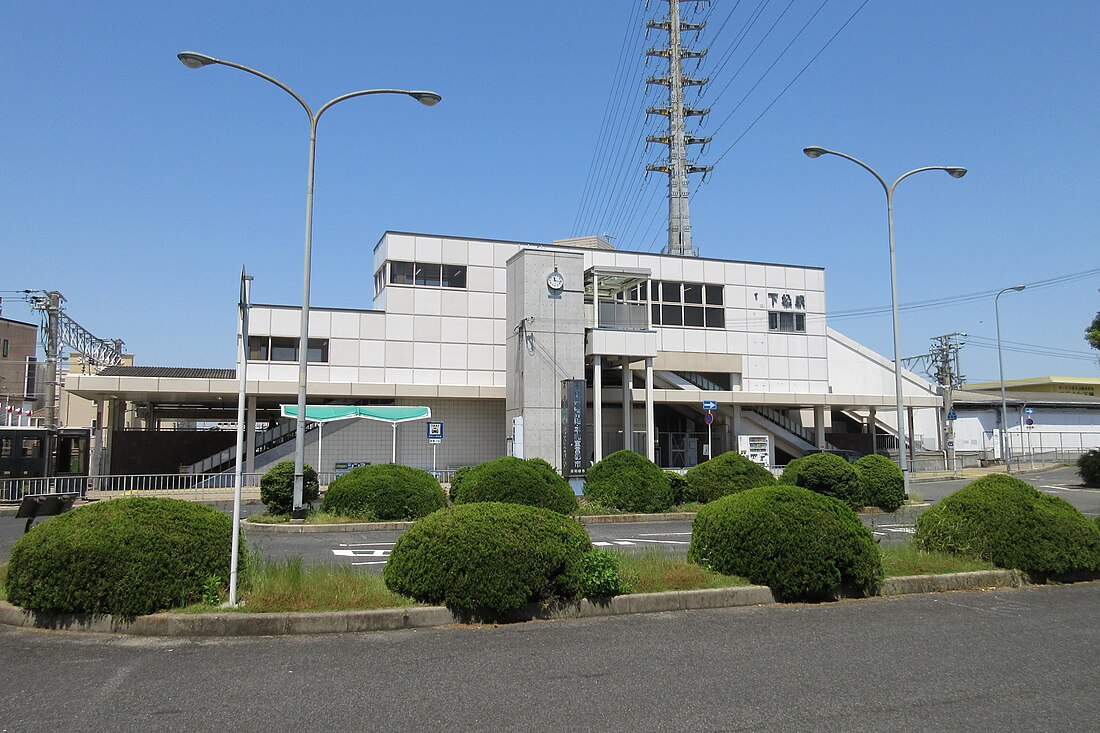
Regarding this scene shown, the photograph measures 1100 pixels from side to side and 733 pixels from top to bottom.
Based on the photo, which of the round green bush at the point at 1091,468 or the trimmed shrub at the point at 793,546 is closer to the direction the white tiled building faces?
the trimmed shrub

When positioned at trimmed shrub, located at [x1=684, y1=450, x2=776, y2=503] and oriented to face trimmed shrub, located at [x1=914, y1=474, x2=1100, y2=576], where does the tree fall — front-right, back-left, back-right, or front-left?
back-left

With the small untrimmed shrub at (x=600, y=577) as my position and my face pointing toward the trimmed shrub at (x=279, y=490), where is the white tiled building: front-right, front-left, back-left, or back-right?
front-right

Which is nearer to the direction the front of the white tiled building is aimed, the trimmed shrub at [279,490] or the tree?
the trimmed shrub

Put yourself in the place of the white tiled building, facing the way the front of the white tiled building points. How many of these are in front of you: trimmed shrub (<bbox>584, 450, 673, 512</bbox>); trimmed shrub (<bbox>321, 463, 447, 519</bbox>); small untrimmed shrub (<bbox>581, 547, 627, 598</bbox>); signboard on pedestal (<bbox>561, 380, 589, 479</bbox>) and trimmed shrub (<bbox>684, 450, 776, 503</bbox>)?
5

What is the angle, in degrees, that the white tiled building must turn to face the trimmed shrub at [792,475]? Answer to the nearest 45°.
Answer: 0° — it already faces it

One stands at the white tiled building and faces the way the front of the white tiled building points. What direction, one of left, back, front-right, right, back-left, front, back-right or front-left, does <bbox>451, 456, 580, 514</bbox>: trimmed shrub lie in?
front

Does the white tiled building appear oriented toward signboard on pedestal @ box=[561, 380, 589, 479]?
yes

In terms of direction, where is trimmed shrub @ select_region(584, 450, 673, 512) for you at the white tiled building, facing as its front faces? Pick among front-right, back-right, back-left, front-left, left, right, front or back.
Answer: front

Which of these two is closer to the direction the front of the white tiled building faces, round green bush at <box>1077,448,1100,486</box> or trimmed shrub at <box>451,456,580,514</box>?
the trimmed shrub

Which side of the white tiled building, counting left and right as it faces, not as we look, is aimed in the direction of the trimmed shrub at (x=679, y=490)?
front

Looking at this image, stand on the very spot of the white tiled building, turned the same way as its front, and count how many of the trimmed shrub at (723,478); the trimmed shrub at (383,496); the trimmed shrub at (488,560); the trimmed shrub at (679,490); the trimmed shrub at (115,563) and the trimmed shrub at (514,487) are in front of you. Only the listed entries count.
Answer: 6

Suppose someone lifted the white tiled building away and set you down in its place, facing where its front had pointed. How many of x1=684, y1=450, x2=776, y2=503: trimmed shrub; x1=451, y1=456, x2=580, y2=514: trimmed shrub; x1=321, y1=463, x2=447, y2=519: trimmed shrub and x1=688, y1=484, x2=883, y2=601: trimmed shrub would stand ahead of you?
4

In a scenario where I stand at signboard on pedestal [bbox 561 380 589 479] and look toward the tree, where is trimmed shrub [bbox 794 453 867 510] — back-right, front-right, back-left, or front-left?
front-right

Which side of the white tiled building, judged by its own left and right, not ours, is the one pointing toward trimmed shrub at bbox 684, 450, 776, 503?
front

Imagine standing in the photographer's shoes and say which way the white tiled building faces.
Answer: facing the viewer

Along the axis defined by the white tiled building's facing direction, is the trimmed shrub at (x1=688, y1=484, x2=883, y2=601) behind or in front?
in front
